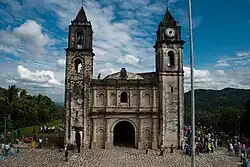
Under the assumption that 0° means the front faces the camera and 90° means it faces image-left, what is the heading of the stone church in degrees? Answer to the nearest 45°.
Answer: approximately 0°
